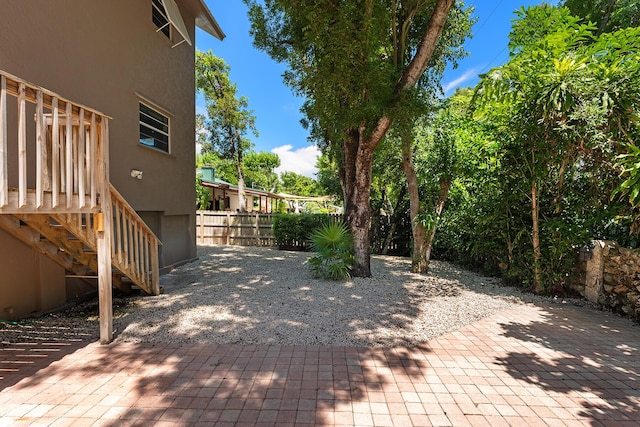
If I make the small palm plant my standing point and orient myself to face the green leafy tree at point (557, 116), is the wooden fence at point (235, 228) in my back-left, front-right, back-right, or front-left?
back-left

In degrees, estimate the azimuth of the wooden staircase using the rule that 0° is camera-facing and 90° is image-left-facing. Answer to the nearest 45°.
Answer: approximately 225°

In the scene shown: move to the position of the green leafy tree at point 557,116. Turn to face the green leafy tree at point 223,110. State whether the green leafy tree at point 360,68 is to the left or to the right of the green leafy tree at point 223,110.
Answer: left

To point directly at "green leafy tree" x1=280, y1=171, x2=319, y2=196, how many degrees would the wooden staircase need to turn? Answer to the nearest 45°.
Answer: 0° — it already faces it

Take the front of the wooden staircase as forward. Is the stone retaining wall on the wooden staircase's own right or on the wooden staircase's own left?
on the wooden staircase's own right

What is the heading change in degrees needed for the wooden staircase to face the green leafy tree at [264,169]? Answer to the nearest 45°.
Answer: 0° — it already faces it

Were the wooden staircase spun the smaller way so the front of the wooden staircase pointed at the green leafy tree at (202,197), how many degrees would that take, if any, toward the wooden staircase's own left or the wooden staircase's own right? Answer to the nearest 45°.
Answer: approximately 45° to the wooden staircase's own left
